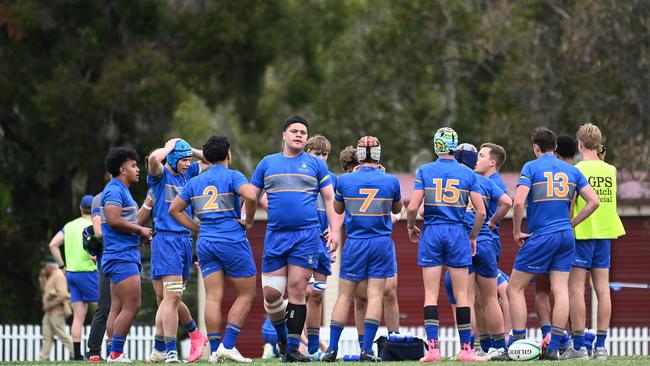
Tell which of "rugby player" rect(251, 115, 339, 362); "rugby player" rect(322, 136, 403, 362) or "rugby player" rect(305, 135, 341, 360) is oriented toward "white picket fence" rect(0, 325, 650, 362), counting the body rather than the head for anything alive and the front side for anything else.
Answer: "rugby player" rect(322, 136, 403, 362)

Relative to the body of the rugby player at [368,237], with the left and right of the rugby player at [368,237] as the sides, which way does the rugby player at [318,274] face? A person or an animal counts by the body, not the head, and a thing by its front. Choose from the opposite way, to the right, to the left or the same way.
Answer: the opposite way

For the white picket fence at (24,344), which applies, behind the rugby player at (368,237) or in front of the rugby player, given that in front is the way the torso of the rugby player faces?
in front

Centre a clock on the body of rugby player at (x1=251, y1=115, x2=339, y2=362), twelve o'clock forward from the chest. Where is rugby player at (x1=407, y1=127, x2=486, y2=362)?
rugby player at (x1=407, y1=127, x2=486, y2=362) is roughly at 9 o'clock from rugby player at (x1=251, y1=115, x2=339, y2=362).

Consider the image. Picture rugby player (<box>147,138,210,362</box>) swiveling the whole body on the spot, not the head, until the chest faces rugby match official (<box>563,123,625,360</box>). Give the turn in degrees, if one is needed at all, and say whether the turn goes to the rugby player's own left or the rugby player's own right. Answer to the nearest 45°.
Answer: approximately 45° to the rugby player's own left

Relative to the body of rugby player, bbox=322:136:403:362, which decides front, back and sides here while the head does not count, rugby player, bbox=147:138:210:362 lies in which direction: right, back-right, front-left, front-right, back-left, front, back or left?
left

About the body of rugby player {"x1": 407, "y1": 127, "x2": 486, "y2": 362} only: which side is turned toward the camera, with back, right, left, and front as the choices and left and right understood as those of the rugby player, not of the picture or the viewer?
back

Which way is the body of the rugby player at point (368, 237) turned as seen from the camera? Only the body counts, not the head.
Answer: away from the camera

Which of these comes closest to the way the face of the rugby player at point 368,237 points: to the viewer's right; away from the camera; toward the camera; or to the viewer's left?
away from the camera

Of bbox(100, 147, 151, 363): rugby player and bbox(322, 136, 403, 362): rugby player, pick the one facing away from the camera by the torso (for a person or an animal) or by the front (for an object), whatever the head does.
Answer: bbox(322, 136, 403, 362): rugby player
